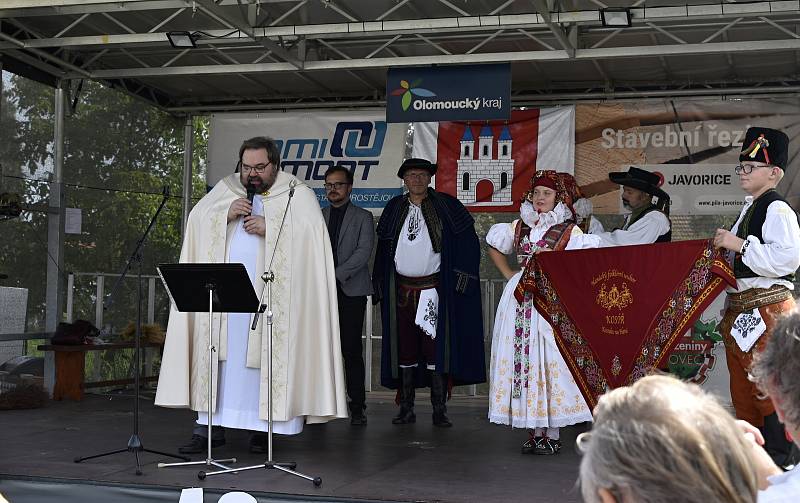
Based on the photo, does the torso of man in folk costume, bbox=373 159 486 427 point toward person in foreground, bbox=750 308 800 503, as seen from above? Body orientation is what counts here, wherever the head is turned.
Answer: yes

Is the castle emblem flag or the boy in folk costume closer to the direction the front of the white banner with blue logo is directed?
the boy in folk costume

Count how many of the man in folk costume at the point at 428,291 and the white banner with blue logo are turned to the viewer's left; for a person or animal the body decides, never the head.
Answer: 0

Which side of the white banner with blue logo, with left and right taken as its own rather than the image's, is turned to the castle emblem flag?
left

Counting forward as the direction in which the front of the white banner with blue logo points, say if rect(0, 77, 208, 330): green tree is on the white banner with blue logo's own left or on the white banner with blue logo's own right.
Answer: on the white banner with blue logo's own right

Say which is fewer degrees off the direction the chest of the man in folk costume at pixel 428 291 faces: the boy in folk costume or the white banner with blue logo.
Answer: the boy in folk costume
